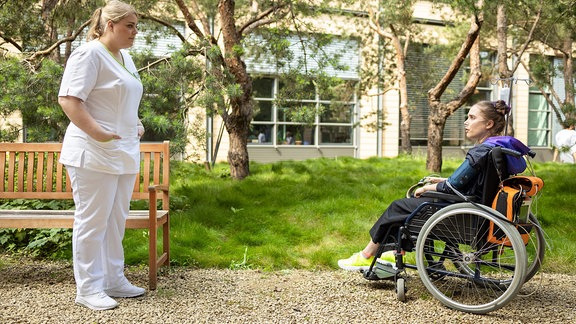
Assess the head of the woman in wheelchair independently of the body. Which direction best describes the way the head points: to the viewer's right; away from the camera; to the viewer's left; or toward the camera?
to the viewer's left

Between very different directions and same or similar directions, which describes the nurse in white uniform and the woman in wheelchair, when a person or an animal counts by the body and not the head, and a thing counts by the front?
very different directions

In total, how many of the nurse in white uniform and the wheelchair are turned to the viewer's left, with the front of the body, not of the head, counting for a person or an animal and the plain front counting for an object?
1

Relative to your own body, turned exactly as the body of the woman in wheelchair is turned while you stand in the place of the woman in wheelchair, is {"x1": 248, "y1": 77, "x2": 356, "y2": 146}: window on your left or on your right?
on your right

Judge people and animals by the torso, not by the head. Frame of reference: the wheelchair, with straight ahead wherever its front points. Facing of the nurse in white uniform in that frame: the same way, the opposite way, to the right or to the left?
the opposite way

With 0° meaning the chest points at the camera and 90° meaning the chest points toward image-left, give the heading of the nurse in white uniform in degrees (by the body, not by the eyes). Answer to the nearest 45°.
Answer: approximately 315°

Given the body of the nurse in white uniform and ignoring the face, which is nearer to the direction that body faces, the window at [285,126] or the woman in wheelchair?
the woman in wheelchair

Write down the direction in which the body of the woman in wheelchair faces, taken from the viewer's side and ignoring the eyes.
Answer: to the viewer's left

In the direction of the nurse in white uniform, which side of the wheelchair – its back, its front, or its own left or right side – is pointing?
front

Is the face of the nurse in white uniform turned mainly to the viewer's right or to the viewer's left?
to the viewer's right

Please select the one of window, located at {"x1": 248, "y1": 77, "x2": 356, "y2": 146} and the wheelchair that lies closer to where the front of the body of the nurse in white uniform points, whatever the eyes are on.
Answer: the wheelchair

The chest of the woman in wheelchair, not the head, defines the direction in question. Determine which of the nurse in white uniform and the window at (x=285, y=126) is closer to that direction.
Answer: the nurse in white uniform

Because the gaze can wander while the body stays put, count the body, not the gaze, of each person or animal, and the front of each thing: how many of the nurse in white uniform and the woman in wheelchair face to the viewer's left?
1

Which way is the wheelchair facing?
to the viewer's left
